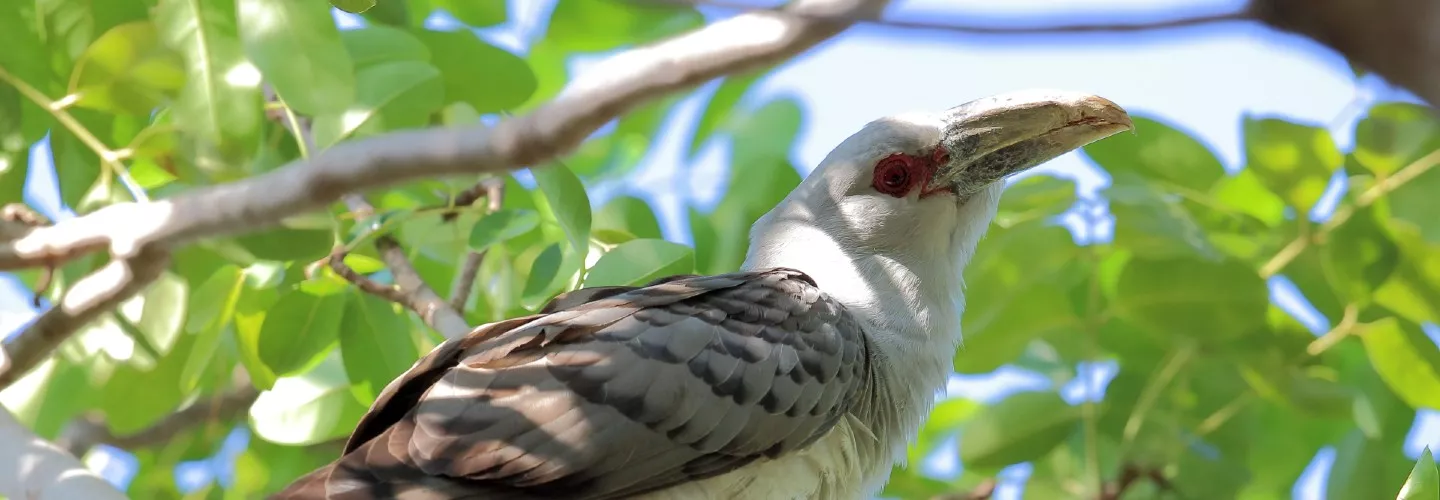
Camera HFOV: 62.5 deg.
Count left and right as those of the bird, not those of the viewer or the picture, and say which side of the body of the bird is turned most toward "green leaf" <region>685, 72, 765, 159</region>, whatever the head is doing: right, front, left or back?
left

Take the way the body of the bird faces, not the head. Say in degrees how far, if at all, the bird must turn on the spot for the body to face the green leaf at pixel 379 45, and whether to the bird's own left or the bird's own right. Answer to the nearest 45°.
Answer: approximately 135° to the bird's own left

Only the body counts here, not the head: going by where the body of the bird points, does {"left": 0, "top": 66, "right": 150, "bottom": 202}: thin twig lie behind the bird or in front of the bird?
behind

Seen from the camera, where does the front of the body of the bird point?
to the viewer's right

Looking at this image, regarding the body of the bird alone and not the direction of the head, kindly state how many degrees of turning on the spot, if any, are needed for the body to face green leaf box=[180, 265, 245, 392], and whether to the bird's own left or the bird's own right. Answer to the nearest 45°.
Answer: approximately 180°

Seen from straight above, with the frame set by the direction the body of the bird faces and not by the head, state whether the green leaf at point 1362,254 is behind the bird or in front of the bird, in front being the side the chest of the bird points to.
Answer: in front

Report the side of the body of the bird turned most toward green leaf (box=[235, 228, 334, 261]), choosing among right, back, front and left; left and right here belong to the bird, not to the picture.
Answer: back

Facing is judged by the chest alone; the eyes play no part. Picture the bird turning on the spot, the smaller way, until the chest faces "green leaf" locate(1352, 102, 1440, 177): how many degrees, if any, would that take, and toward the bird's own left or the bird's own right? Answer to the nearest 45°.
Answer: approximately 45° to the bird's own left

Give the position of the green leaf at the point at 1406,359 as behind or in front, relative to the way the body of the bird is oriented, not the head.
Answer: in front

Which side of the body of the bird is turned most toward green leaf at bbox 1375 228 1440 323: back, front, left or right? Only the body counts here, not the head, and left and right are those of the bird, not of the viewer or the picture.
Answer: front

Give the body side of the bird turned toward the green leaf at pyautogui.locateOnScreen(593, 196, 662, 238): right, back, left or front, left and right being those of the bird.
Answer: left
